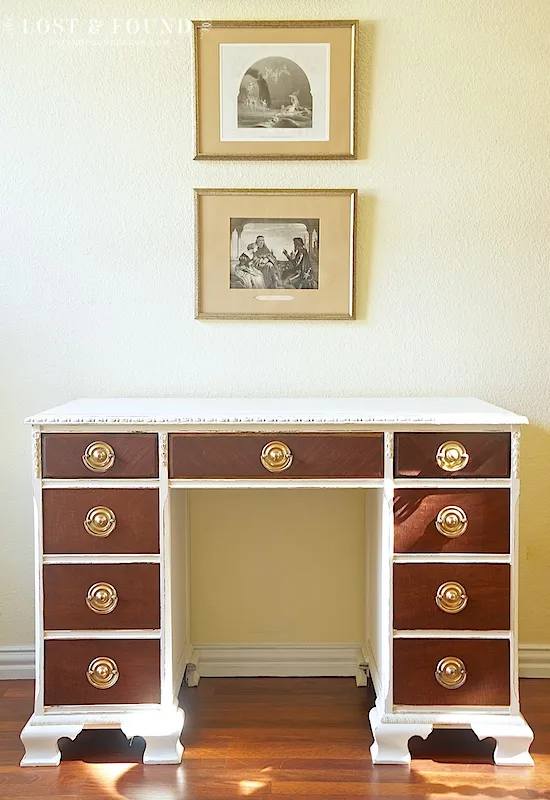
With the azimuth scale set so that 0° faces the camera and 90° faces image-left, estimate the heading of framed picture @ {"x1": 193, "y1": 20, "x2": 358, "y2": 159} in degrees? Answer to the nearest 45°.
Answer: approximately 0°

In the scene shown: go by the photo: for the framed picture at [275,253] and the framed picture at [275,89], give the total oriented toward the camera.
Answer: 2

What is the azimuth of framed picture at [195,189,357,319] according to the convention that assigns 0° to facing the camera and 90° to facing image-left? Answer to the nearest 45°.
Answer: approximately 0°
